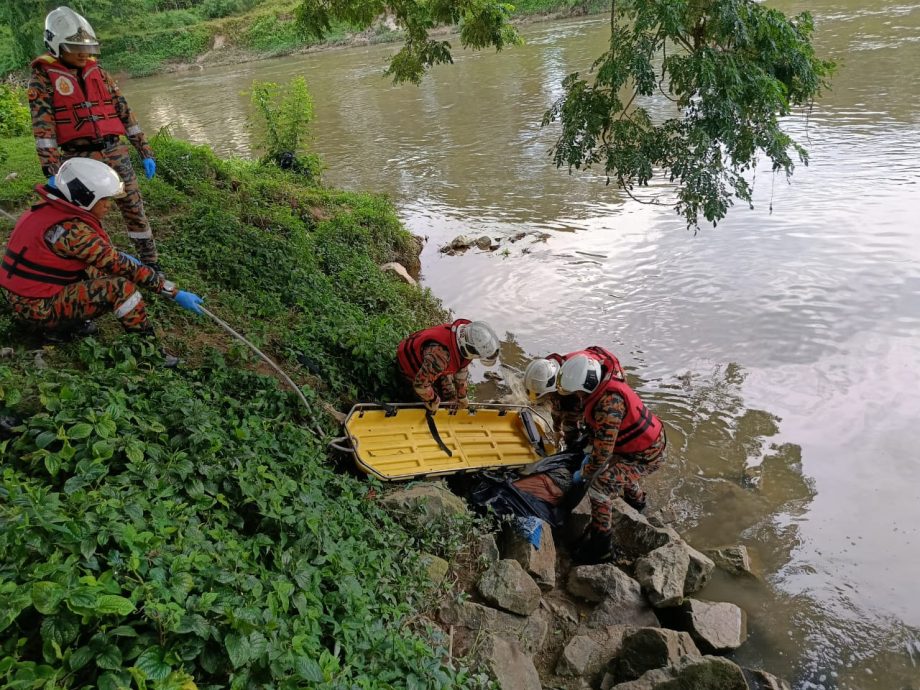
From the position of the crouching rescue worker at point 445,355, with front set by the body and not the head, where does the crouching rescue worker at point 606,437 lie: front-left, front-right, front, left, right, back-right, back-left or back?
front

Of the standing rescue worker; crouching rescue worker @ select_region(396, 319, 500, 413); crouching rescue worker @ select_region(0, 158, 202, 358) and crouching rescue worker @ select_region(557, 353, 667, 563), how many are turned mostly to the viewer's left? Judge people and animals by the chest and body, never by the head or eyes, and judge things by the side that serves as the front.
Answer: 1

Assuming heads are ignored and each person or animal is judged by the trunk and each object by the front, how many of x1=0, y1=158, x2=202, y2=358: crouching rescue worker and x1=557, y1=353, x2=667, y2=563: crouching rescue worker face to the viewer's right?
1

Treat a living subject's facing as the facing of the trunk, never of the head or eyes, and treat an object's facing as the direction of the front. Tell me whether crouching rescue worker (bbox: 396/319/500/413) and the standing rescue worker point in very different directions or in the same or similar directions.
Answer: same or similar directions

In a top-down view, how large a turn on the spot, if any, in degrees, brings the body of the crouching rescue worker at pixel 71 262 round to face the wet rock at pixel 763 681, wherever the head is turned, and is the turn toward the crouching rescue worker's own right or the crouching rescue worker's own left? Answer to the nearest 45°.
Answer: approximately 45° to the crouching rescue worker's own right

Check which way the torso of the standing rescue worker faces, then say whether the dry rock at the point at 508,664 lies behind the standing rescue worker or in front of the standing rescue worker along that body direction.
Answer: in front

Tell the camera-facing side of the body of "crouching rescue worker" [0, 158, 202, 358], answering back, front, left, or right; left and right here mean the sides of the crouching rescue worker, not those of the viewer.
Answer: right

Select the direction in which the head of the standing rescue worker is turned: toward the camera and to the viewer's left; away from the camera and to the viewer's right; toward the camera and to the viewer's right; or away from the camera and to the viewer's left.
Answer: toward the camera and to the viewer's right

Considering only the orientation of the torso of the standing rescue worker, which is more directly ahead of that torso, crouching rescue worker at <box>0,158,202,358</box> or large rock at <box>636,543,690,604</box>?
the large rock

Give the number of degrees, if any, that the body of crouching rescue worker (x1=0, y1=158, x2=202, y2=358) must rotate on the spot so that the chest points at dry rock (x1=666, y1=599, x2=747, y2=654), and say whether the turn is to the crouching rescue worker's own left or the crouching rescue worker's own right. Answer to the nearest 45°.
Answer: approximately 45° to the crouching rescue worker's own right

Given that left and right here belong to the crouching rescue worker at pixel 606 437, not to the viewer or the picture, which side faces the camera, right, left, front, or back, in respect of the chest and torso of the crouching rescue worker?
left

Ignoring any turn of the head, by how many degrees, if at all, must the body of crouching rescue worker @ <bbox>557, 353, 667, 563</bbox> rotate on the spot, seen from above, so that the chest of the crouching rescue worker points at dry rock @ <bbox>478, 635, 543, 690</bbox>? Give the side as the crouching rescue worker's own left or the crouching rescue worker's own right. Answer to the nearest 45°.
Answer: approximately 90° to the crouching rescue worker's own left

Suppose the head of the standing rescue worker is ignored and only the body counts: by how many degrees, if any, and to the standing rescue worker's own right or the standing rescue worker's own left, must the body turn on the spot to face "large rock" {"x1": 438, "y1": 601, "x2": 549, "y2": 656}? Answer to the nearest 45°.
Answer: approximately 45° to the standing rescue worker's own right

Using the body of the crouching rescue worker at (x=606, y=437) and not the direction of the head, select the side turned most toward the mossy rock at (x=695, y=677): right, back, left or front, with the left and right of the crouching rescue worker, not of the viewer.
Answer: left

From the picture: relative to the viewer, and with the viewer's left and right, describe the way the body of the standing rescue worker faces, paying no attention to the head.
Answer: facing the viewer and to the right of the viewer

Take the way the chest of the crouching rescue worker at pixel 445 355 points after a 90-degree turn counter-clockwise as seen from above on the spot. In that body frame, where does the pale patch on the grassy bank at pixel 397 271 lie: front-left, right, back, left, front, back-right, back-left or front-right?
front-left

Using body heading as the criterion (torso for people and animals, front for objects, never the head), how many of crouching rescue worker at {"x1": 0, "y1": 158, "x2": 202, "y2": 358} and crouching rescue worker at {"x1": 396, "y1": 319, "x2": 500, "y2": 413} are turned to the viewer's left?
0

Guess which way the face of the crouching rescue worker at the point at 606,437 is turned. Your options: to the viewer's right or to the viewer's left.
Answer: to the viewer's left

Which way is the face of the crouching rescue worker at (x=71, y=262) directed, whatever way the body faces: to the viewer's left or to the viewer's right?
to the viewer's right
